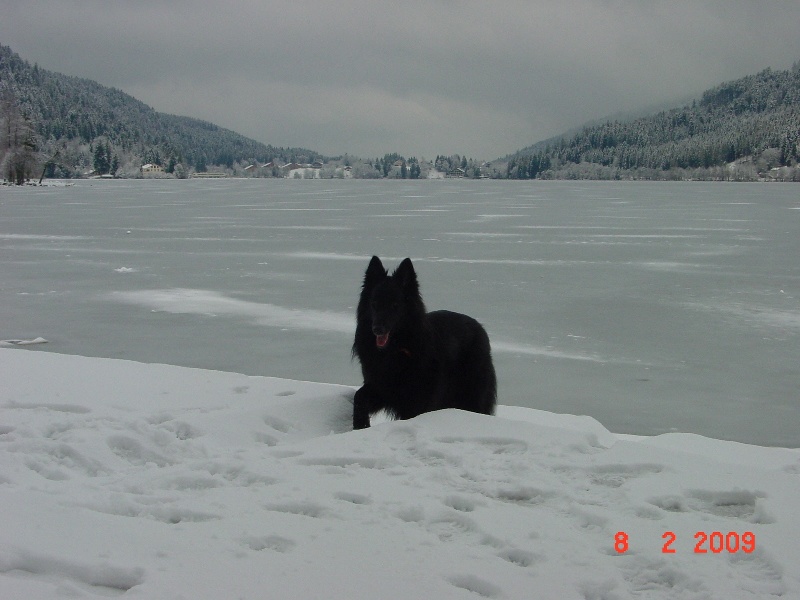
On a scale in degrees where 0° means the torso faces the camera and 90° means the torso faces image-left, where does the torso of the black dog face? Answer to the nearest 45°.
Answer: approximately 45°
